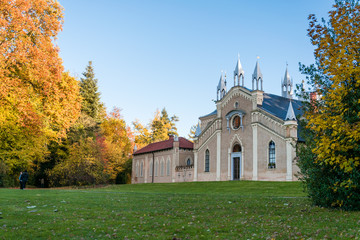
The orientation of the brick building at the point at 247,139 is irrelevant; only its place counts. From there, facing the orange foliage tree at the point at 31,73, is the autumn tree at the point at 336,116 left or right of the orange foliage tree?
left

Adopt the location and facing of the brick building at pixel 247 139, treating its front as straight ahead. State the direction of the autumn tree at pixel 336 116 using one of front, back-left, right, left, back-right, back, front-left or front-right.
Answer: front-left

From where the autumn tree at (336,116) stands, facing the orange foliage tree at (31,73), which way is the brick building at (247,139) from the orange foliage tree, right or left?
right

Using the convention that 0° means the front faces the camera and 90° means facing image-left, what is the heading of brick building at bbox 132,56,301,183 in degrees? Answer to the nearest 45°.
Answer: approximately 45°
